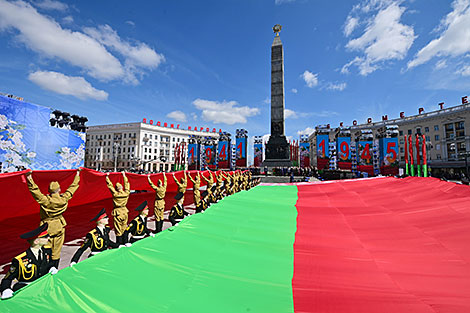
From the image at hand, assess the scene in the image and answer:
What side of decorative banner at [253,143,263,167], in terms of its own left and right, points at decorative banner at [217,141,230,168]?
right

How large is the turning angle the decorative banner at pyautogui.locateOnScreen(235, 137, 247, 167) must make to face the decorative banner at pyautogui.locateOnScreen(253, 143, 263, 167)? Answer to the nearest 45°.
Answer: approximately 135° to its left

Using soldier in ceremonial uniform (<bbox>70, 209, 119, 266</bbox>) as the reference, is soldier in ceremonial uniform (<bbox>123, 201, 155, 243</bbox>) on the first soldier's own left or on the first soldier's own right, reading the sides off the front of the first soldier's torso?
on the first soldier's own left

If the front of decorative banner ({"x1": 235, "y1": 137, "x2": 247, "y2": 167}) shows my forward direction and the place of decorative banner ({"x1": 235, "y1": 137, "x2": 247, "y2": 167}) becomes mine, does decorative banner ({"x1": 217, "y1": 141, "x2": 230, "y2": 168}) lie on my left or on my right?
on my right

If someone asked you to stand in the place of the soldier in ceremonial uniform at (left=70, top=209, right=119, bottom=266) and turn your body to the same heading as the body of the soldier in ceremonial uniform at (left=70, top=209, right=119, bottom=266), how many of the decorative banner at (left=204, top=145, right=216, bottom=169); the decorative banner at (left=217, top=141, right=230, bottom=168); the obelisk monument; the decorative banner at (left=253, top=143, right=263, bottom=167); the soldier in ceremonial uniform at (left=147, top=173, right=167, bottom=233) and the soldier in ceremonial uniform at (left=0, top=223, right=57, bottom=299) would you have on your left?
5

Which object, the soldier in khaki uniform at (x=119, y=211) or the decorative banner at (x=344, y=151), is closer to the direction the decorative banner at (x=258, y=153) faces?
the soldier in khaki uniform

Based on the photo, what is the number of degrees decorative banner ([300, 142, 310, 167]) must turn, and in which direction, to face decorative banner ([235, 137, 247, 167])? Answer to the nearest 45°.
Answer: approximately 45° to its right
